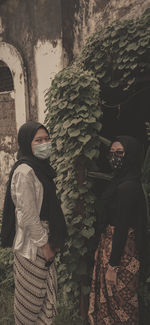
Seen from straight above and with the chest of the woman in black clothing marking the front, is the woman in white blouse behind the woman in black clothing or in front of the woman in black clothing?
in front

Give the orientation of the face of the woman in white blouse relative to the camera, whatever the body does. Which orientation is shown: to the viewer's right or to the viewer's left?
to the viewer's right

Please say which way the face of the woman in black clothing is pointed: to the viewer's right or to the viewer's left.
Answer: to the viewer's left
